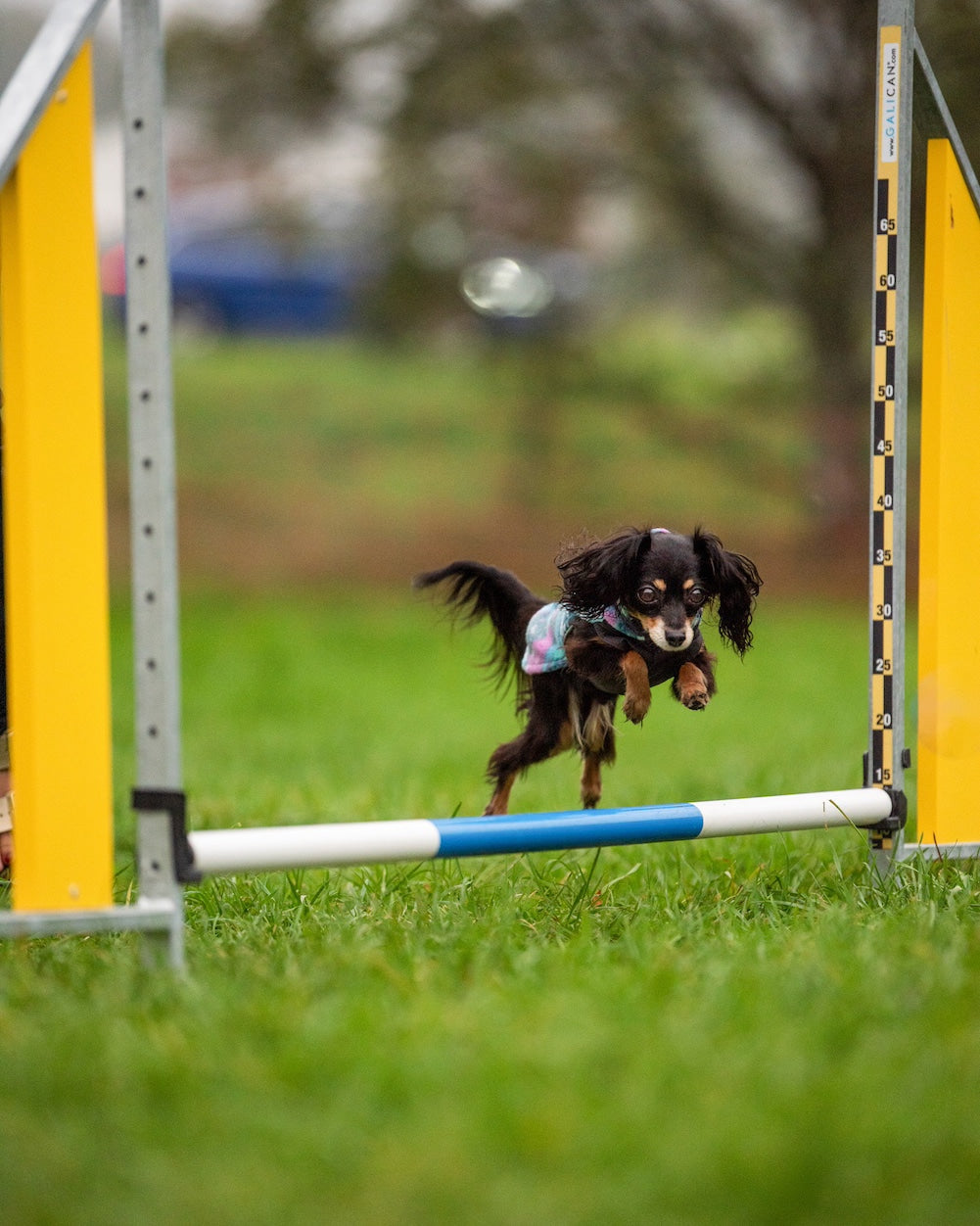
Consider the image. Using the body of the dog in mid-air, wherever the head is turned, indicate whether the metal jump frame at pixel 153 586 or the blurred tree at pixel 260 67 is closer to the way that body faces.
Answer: the metal jump frame

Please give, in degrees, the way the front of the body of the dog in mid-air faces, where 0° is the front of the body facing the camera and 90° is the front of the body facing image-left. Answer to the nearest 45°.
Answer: approximately 315°

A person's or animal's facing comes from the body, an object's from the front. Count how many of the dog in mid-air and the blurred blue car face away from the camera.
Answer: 0

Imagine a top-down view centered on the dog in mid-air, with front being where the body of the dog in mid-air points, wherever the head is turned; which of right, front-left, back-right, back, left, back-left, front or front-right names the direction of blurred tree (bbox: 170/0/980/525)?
back-left
